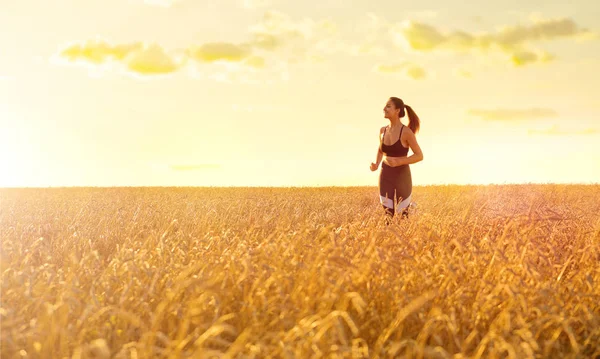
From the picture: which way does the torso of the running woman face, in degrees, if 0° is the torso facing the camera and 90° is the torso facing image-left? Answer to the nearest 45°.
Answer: approximately 45°
